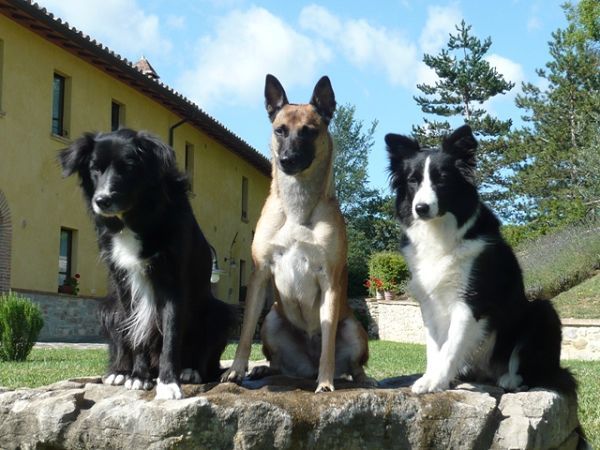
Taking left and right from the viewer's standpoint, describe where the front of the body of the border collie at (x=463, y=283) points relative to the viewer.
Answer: facing the viewer and to the left of the viewer

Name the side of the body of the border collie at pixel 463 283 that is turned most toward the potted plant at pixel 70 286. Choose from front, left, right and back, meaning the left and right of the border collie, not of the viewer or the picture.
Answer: right

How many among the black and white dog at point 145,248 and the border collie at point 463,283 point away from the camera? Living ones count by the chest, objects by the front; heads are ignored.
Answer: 0

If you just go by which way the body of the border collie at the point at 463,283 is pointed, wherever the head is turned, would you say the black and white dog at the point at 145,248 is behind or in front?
in front

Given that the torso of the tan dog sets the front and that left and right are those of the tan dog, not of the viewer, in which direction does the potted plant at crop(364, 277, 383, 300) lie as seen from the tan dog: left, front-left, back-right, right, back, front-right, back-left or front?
back

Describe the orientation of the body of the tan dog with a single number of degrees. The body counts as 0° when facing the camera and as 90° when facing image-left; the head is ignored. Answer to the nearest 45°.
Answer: approximately 0°

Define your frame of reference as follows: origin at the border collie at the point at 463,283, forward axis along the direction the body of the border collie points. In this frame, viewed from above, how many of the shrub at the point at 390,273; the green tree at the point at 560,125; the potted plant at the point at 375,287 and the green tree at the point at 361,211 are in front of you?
0

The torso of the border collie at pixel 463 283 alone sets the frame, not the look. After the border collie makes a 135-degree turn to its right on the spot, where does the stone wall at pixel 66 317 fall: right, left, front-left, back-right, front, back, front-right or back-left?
front-left

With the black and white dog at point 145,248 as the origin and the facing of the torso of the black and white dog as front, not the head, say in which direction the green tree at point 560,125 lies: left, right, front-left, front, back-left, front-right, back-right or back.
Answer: back

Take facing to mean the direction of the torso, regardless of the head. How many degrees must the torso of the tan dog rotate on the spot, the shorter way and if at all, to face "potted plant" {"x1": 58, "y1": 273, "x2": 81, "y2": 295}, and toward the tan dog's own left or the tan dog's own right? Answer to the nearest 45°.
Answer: approximately 180°

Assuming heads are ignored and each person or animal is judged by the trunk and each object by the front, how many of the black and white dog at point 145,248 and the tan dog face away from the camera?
0

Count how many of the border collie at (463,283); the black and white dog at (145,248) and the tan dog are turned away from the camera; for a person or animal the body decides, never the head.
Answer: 0

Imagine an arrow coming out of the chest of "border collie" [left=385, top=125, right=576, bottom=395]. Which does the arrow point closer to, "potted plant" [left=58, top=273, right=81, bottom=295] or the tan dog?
the tan dog

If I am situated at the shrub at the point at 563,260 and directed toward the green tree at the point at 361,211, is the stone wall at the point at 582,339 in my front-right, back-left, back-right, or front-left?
back-left

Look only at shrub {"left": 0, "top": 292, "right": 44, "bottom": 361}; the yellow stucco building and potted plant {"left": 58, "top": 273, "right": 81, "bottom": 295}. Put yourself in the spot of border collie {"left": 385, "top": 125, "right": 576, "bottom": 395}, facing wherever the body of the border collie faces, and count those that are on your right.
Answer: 3

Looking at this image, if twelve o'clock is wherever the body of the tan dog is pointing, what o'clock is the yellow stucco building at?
The yellow stucco building is roughly at 5 o'clock from the tan dog.

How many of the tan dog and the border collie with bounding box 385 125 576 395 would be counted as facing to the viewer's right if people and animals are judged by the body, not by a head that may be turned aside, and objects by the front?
0

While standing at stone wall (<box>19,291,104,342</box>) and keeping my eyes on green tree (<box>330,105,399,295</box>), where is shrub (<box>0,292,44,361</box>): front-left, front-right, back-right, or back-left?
back-right

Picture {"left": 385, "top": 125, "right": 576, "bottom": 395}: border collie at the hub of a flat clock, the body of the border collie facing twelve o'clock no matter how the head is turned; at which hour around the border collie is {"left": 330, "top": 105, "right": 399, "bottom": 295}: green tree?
The green tree is roughly at 4 o'clock from the border collie.
